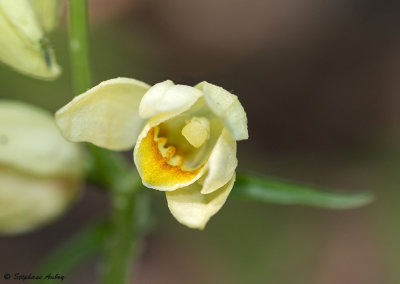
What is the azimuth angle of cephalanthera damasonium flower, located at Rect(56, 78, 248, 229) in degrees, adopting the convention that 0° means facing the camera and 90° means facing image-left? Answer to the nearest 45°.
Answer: approximately 0°

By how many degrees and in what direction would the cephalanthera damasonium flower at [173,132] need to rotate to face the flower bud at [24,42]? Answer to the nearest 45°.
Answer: approximately 135° to its right

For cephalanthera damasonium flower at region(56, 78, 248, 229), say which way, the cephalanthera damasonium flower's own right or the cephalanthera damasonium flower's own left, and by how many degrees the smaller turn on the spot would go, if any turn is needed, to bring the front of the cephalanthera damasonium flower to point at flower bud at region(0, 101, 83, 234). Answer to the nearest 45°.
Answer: approximately 135° to the cephalanthera damasonium flower's own right
